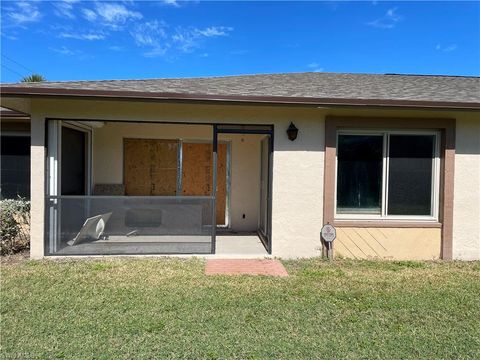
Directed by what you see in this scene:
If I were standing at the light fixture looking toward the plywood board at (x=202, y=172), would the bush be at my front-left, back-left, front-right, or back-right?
front-left

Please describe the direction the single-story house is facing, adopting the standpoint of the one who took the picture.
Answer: facing the viewer

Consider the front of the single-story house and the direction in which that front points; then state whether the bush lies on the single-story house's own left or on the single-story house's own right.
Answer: on the single-story house's own right
